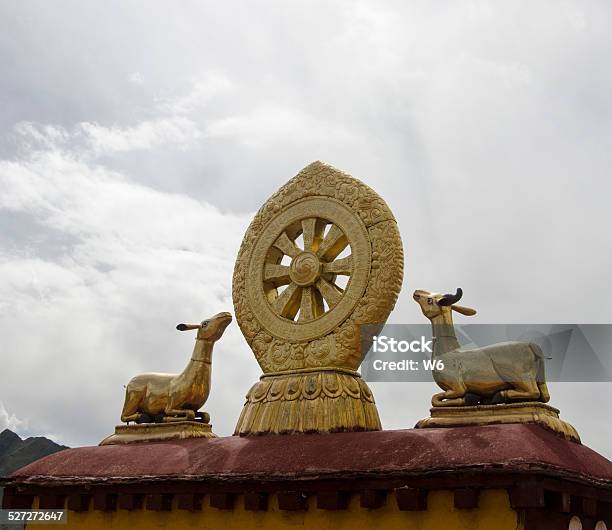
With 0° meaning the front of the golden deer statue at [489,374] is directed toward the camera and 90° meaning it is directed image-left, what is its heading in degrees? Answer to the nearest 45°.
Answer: approximately 90°

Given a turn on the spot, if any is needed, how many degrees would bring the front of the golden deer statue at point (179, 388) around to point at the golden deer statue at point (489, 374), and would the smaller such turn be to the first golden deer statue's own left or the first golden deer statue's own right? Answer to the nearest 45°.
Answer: approximately 45° to the first golden deer statue's own right

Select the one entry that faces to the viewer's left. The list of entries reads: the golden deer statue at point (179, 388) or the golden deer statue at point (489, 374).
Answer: the golden deer statue at point (489, 374)

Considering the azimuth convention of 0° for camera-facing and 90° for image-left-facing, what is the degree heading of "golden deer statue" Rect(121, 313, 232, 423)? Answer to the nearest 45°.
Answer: approximately 270°

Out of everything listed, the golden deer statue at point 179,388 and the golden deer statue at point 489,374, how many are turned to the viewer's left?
1

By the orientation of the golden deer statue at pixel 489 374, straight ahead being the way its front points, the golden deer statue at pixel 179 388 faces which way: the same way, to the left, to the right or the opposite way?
the opposite way
